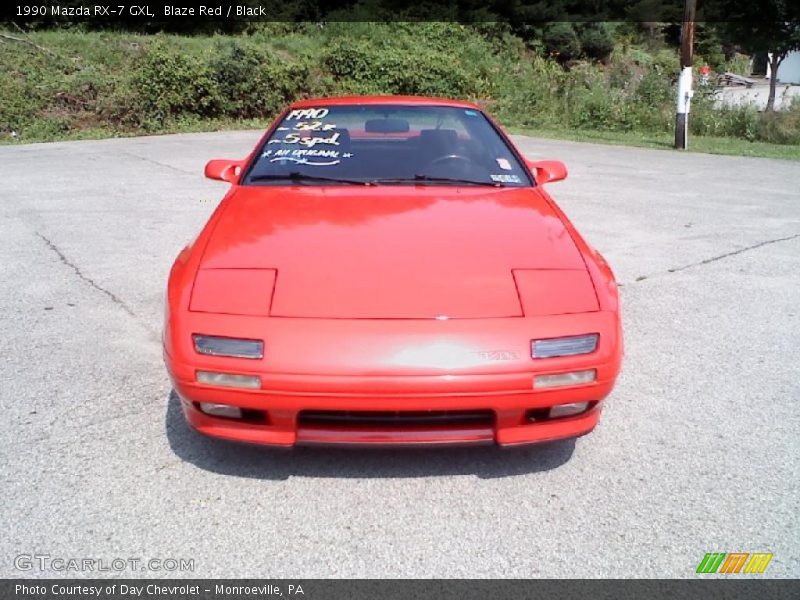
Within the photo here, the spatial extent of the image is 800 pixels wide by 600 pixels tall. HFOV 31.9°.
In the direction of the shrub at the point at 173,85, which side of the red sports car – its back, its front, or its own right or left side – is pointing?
back

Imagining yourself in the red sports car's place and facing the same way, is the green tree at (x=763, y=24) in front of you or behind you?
behind

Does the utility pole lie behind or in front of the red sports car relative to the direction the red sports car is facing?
behind

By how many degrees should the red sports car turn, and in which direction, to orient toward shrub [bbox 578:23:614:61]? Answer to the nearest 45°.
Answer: approximately 180°

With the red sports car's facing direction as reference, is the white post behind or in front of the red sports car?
behind

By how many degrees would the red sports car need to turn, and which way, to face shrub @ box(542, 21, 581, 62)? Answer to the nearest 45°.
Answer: approximately 180°

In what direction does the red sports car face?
toward the camera
